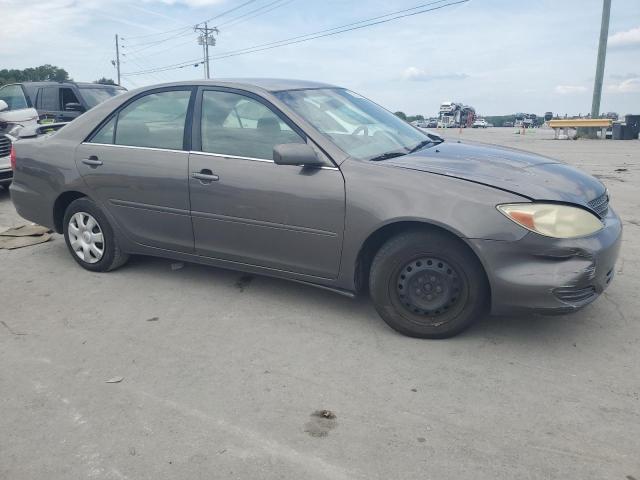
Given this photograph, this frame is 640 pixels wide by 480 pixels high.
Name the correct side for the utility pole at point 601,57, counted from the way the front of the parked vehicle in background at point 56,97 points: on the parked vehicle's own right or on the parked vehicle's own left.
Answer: on the parked vehicle's own left

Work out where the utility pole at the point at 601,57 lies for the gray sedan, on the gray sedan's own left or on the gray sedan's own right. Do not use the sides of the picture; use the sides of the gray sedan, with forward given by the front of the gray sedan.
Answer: on the gray sedan's own left

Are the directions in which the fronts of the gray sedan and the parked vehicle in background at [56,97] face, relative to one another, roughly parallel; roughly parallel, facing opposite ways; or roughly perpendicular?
roughly parallel

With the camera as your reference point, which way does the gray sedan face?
facing the viewer and to the right of the viewer

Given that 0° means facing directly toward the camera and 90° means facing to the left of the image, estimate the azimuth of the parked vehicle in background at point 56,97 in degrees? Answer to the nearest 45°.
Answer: approximately 315°

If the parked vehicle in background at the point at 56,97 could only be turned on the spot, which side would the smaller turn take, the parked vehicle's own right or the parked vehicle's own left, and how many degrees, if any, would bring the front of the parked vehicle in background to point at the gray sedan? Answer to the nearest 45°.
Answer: approximately 45° to the parked vehicle's own right

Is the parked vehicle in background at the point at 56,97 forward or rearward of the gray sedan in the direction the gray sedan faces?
rearward

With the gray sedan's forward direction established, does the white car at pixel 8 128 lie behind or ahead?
behind

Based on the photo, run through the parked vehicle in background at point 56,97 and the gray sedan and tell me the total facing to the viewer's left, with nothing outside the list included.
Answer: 0

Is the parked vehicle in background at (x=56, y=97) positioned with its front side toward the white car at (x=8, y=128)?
no

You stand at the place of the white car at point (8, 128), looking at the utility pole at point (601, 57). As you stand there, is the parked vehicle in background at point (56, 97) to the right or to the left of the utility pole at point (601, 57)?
left
